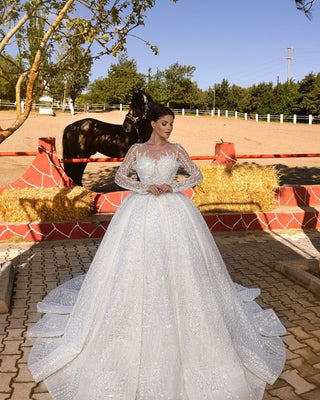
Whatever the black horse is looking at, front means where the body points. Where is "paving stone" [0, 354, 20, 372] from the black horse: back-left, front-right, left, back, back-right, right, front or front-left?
right

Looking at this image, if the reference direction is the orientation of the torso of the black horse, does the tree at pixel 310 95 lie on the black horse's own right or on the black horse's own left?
on the black horse's own left

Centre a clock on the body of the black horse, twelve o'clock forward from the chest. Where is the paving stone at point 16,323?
The paving stone is roughly at 3 o'clock from the black horse.

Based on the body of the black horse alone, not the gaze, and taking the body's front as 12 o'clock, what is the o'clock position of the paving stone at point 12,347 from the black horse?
The paving stone is roughly at 3 o'clock from the black horse.

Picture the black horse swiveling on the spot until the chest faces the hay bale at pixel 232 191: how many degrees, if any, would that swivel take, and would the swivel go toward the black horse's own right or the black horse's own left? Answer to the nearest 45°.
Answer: approximately 45° to the black horse's own right

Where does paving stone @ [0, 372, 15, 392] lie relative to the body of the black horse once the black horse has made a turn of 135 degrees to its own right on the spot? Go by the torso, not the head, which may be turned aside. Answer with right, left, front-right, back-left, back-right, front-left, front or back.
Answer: front-left

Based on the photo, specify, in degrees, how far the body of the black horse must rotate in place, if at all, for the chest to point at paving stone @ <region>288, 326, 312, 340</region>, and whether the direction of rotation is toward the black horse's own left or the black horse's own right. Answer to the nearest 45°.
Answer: approximately 90° to the black horse's own right

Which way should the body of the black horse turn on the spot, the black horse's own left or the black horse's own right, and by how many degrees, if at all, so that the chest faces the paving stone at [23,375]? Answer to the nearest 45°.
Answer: approximately 90° to the black horse's own right

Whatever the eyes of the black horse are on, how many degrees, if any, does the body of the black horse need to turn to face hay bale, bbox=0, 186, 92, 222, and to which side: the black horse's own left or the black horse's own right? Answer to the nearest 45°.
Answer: approximately 90° to the black horse's own right

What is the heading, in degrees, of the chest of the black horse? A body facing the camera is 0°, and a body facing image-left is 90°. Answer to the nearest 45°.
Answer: approximately 270°

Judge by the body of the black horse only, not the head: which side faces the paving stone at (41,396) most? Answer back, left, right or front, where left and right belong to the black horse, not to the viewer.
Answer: right
